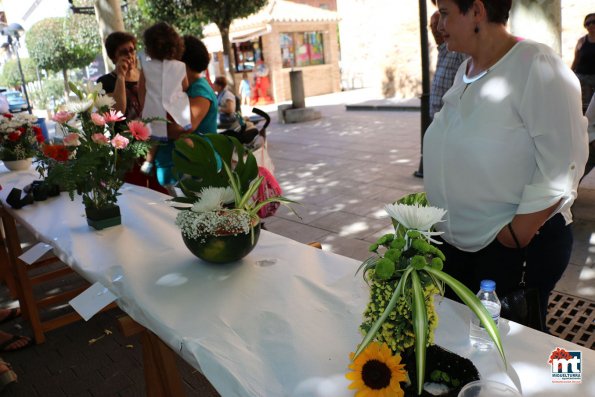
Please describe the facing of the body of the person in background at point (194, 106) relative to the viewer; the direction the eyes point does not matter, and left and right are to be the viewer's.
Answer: facing away from the viewer and to the left of the viewer

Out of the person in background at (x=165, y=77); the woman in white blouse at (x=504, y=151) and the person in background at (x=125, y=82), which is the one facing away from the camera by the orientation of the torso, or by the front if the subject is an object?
the person in background at (x=165, y=77)

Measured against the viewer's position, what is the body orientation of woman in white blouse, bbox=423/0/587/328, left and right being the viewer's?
facing the viewer and to the left of the viewer

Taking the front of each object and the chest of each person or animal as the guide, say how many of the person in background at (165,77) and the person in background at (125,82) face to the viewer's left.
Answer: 0

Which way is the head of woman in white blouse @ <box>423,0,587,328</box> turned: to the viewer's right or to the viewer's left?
to the viewer's left

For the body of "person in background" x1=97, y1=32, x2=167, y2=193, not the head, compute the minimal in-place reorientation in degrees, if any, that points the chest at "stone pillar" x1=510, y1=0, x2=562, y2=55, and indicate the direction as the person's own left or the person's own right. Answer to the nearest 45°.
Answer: approximately 45° to the person's own left

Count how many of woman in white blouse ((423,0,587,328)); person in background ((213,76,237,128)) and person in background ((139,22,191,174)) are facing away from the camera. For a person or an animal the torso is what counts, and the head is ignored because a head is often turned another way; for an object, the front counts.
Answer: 1

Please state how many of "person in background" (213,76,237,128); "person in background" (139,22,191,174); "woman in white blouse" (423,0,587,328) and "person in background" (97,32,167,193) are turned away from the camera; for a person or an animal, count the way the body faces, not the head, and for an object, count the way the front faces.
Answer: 1

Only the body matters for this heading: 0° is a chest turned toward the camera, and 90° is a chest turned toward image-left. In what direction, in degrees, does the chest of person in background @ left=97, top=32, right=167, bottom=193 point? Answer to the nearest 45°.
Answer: approximately 315°

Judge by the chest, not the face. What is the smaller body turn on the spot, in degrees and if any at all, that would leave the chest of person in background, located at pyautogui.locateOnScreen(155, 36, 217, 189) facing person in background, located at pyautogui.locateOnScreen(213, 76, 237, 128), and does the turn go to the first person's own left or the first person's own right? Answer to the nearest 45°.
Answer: approximately 45° to the first person's own right

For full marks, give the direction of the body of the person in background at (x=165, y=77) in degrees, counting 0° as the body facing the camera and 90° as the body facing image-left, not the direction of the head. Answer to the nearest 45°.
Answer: approximately 180°

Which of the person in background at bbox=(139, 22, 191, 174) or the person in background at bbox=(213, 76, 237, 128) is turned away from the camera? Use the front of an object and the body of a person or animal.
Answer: the person in background at bbox=(139, 22, 191, 174)

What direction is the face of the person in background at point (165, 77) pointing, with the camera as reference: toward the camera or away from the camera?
away from the camera

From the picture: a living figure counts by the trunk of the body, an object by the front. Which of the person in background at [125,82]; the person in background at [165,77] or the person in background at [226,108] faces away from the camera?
the person in background at [165,77]

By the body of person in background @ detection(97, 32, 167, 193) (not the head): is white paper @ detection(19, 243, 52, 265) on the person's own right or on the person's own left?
on the person's own right

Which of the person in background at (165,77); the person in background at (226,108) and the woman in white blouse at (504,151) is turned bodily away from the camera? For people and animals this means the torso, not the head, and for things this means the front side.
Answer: the person in background at (165,77)

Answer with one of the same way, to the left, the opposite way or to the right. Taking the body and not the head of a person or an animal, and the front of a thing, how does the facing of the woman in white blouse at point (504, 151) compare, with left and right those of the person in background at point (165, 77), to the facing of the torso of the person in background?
to the left
